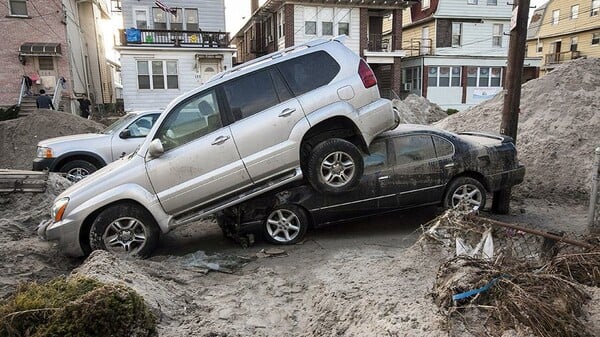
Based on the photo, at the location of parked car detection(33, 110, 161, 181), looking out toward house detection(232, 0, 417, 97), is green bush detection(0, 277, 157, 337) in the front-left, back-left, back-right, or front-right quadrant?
back-right

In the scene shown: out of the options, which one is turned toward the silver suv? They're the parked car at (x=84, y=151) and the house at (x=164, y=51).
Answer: the house

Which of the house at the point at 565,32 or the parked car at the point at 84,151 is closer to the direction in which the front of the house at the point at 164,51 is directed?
the parked car

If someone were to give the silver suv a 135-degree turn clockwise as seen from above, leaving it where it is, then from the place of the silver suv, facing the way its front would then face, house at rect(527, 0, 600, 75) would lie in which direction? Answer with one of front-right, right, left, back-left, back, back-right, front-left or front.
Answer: front

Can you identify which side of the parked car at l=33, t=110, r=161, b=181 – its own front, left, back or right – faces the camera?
left

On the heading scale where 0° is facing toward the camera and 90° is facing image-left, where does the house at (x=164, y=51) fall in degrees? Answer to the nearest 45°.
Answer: approximately 0°

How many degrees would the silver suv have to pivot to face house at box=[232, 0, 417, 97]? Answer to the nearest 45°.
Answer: approximately 90° to its right

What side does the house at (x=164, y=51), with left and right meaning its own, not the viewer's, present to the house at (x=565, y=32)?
left

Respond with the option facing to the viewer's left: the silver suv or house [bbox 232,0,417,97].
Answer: the silver suv

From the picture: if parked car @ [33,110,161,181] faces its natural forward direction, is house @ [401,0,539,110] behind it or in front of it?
behind

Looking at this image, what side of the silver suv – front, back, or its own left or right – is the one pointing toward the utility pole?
back

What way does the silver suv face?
to the viewer's left
